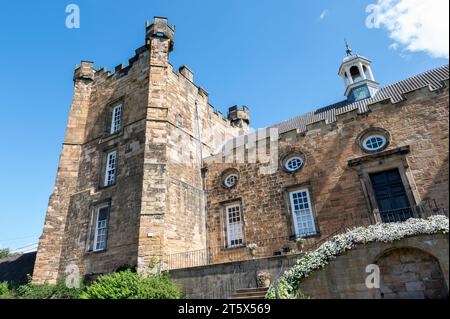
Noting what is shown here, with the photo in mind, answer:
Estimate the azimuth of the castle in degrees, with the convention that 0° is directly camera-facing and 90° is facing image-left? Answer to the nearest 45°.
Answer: approximately 45°
